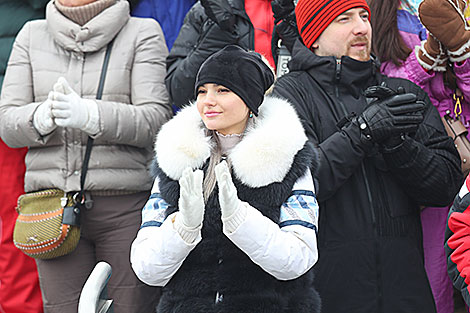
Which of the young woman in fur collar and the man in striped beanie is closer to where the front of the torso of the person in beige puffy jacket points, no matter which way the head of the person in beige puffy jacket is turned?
the young woman in fur collar

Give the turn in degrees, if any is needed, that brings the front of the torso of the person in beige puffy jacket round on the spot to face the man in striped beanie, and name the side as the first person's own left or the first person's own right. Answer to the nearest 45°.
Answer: approximately 45° to the first person's own left

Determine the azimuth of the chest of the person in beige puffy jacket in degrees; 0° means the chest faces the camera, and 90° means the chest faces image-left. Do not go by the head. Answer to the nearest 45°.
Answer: approximately 0°
